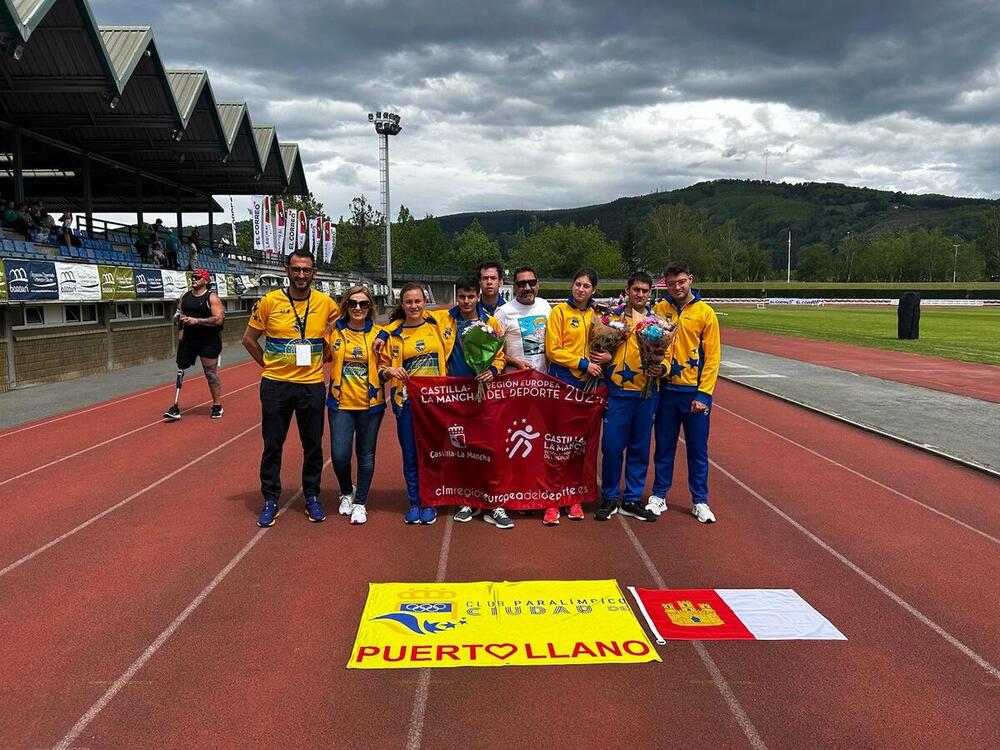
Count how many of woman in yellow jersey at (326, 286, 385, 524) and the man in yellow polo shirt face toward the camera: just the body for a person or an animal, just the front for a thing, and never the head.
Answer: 2

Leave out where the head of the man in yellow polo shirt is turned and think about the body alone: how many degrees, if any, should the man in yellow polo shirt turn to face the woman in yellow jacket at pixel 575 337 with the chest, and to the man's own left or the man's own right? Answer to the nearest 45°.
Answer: approximately 90° to the man's own left

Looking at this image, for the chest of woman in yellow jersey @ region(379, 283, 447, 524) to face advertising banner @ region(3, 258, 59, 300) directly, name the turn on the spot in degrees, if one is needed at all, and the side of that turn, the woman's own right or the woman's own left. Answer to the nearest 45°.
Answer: approximately 135° to the woman's own right

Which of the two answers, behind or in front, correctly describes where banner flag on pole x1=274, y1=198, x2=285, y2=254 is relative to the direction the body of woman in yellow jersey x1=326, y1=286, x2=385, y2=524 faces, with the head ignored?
behind

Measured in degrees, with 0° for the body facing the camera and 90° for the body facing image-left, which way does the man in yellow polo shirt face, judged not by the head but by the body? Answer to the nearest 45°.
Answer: approximately 0°

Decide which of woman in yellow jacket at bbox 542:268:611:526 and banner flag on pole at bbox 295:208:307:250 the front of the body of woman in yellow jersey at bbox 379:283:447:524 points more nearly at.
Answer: the woman in yellow jacket

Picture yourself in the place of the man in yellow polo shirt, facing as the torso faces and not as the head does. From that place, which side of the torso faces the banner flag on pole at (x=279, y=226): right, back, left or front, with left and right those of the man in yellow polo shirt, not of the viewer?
back

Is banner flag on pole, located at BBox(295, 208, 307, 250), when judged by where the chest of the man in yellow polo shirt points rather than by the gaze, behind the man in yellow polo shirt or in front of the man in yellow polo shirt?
behind

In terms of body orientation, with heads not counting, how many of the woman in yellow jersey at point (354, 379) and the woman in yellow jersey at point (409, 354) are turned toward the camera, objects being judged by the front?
2

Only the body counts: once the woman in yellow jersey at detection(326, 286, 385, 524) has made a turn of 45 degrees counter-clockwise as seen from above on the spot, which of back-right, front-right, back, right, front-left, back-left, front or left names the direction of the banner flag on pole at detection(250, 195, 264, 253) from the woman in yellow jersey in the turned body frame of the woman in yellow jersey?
back-left

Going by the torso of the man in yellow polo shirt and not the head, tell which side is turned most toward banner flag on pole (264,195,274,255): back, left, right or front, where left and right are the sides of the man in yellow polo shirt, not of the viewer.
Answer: back

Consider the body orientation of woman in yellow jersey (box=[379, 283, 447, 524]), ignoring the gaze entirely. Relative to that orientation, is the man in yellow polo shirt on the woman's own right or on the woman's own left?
on the woman's own right
